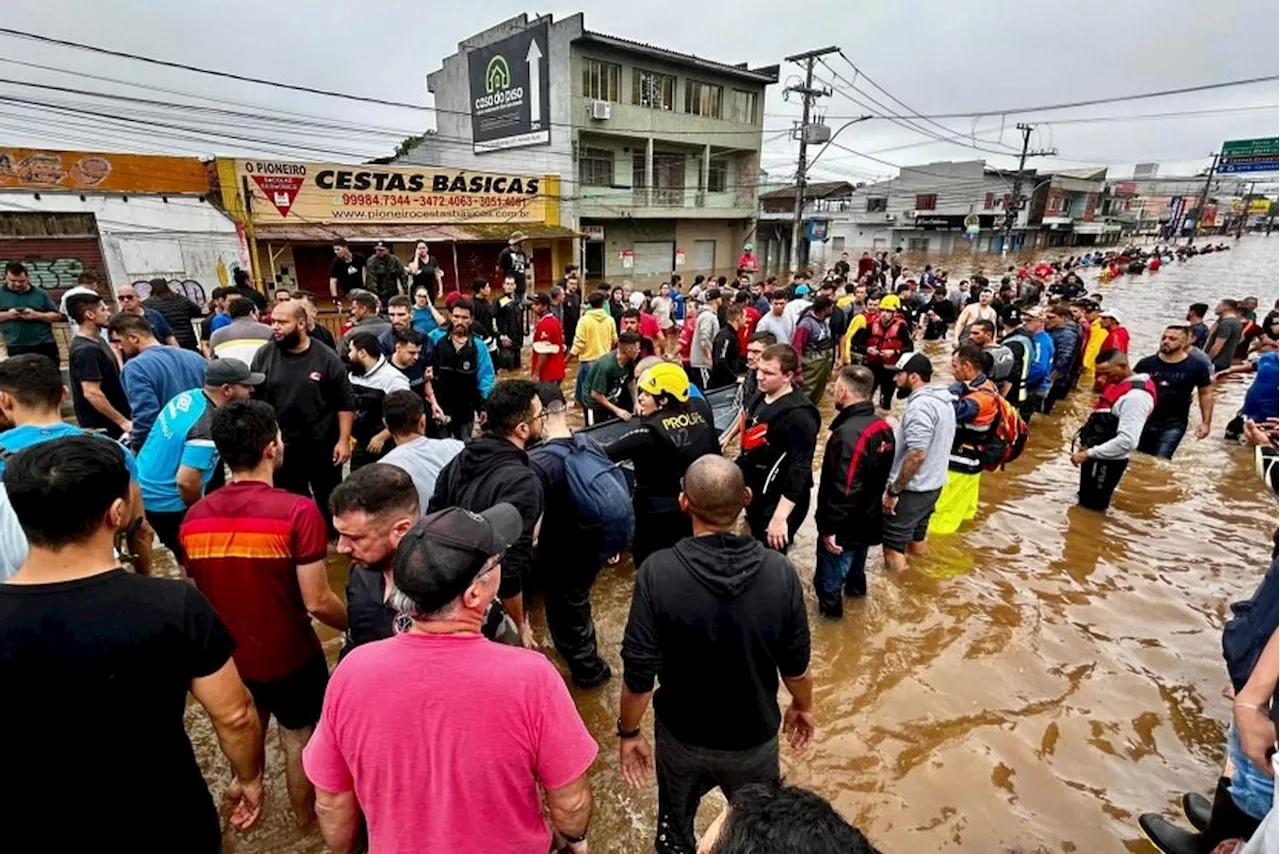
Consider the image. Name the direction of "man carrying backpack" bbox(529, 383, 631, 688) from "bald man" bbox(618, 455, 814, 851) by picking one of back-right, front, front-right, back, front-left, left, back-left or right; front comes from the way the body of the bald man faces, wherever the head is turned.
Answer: front-left

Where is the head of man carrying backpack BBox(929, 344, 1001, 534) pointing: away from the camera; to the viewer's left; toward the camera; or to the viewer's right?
to the viewer's left

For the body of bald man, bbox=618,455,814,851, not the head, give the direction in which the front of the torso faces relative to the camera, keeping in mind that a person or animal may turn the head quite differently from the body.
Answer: away from the camera

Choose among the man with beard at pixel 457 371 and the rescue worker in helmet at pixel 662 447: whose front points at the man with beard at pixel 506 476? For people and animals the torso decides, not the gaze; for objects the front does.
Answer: the man with beard at pixel 457 371

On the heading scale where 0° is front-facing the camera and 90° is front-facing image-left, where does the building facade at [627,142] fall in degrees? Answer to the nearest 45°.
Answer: approximately 315°

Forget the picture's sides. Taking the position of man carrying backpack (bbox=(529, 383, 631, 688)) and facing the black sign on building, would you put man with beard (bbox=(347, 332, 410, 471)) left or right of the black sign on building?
left

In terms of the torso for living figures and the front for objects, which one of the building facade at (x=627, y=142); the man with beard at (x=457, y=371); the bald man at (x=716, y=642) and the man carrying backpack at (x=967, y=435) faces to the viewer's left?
the man carrying backpack

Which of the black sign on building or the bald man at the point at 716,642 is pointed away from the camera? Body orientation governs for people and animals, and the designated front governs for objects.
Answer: the bald man

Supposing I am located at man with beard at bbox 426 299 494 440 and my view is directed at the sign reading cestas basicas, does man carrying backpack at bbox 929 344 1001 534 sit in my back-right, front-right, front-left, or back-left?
back-right

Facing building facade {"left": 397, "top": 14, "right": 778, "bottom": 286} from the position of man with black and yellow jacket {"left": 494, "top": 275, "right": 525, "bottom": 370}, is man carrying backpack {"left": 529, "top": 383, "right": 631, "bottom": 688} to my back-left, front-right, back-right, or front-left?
back-right

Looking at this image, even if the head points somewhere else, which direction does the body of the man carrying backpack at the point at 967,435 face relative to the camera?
to the viewer's left
